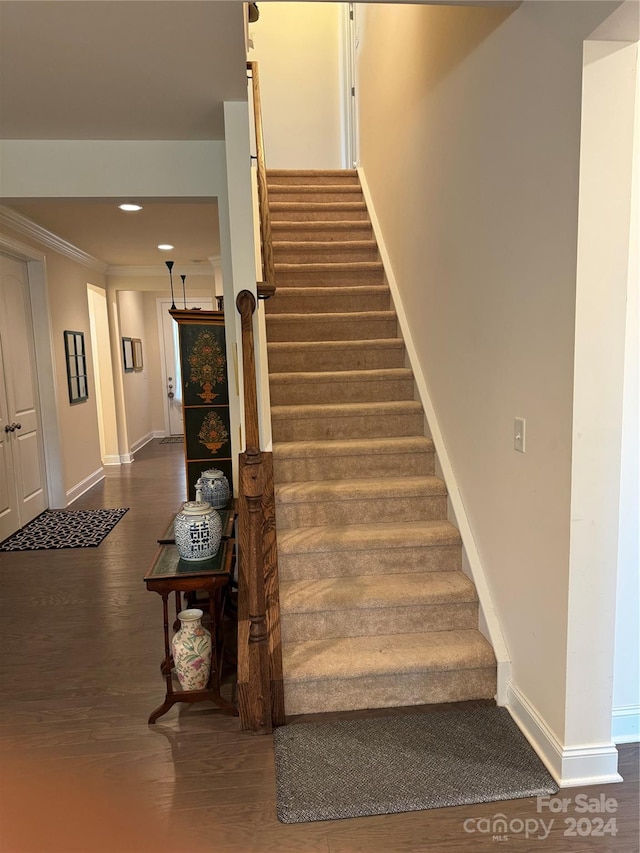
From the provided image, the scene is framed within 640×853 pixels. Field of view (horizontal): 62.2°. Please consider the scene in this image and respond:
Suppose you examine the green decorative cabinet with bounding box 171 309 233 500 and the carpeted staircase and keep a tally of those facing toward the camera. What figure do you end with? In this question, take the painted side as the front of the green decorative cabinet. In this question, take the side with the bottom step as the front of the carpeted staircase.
2

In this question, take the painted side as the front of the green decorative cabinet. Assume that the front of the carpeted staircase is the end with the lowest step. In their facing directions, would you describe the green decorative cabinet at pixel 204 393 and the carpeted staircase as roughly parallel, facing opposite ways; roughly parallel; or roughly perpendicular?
roughly parallel

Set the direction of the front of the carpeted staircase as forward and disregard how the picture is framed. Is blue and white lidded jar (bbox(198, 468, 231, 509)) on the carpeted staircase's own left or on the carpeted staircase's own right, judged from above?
on the carpeted staircase's own right

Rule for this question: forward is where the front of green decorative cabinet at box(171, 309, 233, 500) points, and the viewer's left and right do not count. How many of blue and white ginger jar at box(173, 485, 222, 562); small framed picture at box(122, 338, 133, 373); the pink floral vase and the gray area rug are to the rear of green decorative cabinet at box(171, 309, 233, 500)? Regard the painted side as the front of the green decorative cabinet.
1

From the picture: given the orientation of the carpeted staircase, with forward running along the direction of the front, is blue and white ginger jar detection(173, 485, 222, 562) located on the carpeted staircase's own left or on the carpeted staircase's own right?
on the carpeted staircase's own right

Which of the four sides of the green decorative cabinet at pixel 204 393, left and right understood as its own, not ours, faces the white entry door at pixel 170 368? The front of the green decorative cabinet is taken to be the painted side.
back

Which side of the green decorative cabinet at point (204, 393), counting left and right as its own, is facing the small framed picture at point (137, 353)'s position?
back

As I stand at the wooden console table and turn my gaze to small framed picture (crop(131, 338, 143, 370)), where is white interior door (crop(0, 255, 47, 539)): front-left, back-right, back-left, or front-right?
front-left

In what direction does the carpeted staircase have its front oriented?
toward the camera

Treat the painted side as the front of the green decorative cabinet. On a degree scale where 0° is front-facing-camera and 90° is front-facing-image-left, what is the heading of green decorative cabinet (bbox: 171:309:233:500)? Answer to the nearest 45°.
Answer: approximately 0°

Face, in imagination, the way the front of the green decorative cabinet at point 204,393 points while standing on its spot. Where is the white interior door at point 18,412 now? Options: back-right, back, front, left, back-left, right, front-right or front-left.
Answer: back-right

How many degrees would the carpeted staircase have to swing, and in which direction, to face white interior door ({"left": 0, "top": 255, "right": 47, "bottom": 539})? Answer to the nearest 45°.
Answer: approximately 135° to its right

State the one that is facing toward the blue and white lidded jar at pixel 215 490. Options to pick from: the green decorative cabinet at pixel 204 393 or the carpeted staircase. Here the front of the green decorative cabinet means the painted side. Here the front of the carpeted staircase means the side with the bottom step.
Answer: the green decorative cabinet

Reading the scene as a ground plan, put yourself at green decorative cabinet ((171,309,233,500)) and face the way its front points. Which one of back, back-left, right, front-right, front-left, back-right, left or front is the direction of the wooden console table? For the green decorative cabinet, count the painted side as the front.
front
